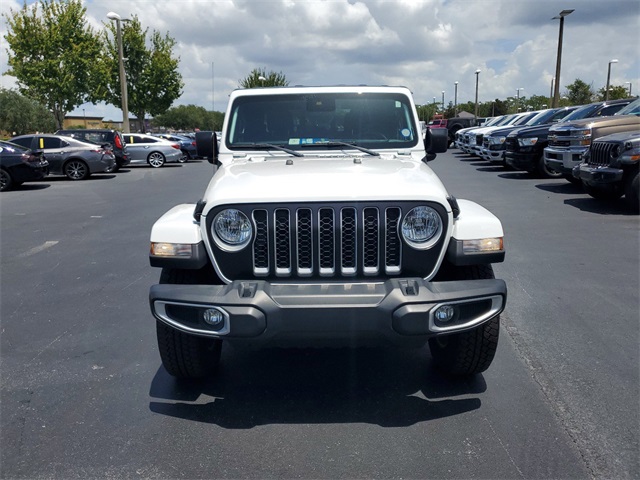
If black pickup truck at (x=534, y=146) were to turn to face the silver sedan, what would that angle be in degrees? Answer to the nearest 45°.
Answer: approximately 45° to its right

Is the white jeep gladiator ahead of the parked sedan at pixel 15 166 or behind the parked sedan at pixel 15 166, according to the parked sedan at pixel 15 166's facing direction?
behind

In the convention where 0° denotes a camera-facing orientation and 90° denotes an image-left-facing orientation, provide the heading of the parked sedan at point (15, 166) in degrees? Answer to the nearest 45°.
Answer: approximately 135°

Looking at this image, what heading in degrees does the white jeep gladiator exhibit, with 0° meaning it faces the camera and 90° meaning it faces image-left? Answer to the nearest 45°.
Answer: approximately 0°

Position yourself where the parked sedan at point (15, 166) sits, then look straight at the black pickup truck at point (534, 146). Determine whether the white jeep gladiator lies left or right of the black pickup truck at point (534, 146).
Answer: right

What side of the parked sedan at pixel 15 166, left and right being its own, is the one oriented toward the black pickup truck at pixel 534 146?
back

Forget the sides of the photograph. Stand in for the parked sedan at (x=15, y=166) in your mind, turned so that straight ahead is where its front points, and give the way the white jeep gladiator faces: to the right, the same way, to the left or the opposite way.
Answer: to the left

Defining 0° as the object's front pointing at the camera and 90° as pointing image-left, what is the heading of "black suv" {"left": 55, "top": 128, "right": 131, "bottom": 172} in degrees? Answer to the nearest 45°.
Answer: approximately 135°

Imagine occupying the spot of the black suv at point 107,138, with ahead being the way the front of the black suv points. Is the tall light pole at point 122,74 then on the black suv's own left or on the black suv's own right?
on the black suv's own right

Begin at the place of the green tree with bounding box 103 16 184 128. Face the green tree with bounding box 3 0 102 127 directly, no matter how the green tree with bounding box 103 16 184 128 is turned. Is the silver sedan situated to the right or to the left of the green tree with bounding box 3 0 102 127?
left
